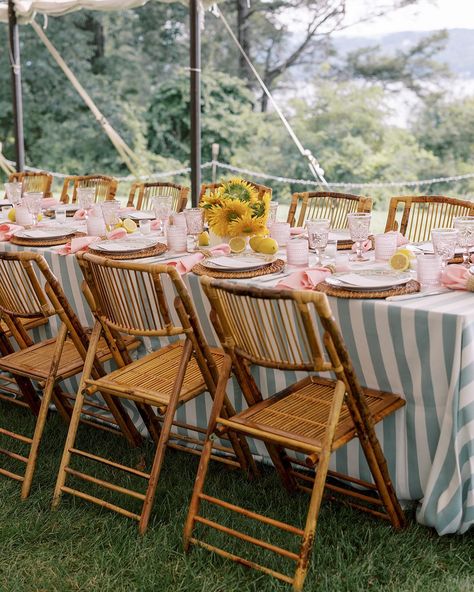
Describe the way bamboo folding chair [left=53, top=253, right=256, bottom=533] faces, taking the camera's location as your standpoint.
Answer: facing away from the viewer and to the right of the viewer

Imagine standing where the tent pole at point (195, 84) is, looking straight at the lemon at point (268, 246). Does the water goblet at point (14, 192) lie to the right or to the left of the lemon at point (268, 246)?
right

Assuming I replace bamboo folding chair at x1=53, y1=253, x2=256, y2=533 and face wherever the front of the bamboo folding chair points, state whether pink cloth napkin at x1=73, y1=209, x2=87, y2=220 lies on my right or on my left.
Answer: on my left

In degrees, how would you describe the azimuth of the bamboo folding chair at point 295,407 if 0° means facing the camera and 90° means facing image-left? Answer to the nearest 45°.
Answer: approximately 225°

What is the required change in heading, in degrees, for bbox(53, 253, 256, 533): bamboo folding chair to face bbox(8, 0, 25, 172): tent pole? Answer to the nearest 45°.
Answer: approximately 45° to its left

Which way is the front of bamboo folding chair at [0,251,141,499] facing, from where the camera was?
facing away from the viewer and to the right of the viewer

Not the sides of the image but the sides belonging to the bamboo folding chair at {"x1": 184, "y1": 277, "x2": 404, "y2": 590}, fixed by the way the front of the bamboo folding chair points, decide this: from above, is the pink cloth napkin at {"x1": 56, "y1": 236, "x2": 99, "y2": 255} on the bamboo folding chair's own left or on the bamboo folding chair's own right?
on the bamboo folding chair's own left

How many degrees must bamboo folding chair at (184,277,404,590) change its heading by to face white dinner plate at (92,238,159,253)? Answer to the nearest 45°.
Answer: approximately 90° to its left

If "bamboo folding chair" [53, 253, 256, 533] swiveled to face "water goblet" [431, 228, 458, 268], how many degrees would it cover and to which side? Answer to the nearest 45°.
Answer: approximately 45° to its right
